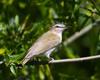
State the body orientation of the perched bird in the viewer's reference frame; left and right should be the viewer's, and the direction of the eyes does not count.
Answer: facing to the right of the viewer
